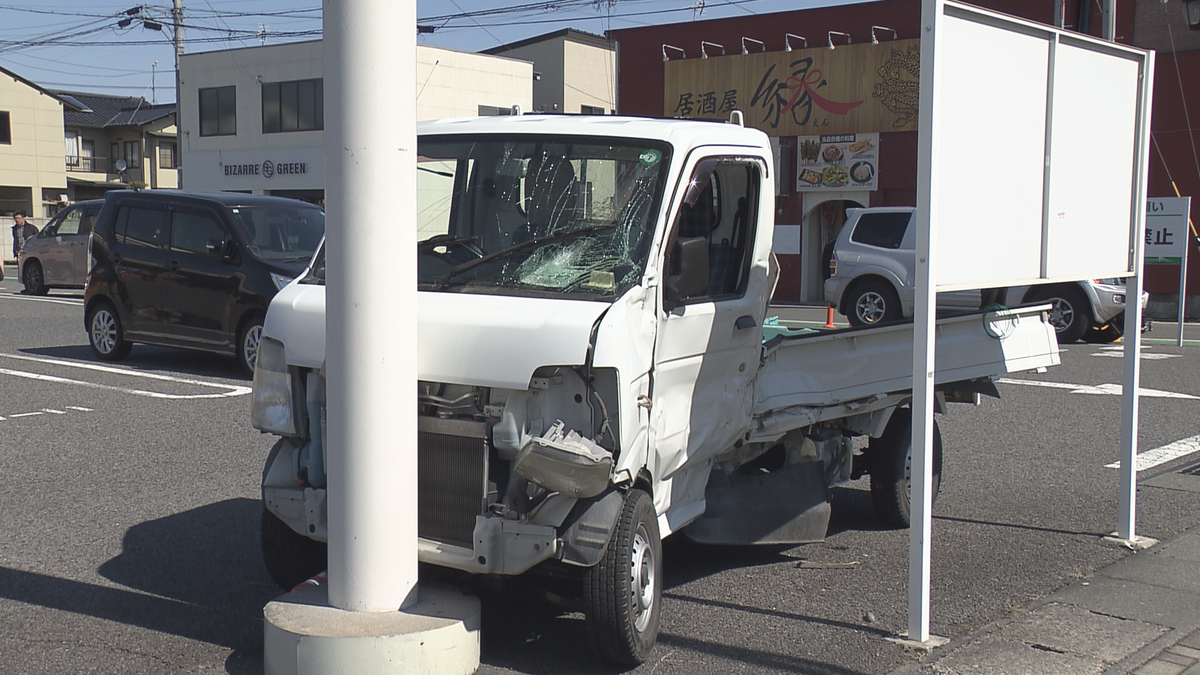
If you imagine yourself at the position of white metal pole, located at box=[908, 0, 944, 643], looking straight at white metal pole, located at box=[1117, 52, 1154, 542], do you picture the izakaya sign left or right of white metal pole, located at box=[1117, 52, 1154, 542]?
left

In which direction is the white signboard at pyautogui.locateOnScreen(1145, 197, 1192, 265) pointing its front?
toward the camera

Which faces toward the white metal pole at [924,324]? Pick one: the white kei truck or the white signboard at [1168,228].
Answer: the white signboard

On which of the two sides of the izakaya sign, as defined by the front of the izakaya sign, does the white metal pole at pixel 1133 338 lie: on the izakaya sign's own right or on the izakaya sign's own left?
on the izakaya sign's own left

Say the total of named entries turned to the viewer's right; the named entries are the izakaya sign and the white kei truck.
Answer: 0

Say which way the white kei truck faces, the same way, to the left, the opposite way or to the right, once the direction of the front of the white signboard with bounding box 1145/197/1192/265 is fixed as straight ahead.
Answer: the same way

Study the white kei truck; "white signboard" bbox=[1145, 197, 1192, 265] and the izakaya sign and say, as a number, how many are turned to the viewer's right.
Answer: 0

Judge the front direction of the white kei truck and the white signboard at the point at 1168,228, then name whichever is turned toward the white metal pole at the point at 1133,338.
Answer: the white signboard

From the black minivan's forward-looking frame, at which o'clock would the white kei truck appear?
The white kei truck is roughly at 1 o'clock from the black minivan.

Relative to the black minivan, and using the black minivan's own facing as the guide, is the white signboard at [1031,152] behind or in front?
in front

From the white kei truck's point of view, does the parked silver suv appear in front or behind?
behind

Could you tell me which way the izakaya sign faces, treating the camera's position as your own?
facing the viewer and to the left of the viewer

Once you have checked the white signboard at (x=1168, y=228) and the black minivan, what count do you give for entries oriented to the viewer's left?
0

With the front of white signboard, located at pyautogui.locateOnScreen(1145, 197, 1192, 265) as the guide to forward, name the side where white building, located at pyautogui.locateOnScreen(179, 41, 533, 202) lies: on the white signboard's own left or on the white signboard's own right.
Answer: on the white signboard's own right

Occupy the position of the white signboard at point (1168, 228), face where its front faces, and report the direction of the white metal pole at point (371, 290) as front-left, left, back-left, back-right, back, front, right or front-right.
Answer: front

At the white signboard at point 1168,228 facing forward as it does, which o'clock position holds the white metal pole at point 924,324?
The white metal pole is roughly at 12 o'clock from the white signboard.

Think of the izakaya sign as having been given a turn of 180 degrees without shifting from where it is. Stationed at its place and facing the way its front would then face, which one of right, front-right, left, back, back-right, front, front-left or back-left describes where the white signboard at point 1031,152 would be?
back-right
